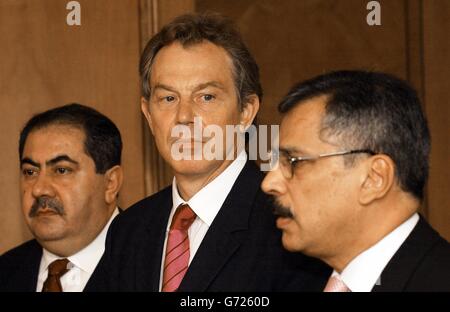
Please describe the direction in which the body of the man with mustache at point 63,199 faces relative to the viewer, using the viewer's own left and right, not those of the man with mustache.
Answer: facing the viewer and to the left of the viewer

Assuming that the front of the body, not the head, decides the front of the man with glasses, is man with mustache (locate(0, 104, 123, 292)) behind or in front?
in front

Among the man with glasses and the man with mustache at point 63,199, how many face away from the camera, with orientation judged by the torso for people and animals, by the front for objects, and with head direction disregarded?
0

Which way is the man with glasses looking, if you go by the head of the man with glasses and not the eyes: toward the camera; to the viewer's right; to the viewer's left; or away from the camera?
to the viewer's left

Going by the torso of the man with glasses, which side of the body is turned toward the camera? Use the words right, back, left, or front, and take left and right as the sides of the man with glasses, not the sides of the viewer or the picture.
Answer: left

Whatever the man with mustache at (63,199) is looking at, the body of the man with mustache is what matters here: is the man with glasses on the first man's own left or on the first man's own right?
on the first man's own left
